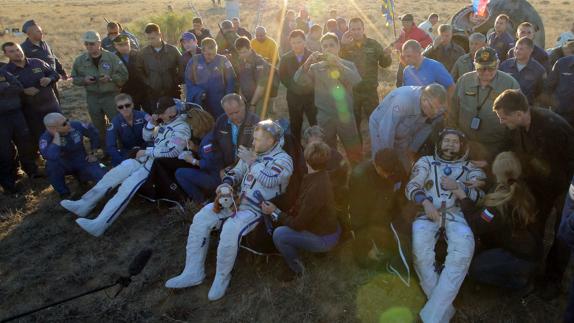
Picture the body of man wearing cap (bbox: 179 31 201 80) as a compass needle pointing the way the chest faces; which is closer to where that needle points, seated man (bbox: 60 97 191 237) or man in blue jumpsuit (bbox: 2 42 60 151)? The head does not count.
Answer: the seated man

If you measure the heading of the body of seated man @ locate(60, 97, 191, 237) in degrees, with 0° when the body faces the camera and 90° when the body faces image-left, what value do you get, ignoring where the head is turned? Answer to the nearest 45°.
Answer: approximately 45°

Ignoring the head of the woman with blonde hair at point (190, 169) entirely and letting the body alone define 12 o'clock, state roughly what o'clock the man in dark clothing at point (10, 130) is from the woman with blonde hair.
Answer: The man in dark clothing is roughly at 1 o'clock from the woman with blonde hair.

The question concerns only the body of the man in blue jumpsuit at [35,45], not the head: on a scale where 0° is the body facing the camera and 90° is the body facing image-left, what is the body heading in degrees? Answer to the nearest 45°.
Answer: approximately 315°

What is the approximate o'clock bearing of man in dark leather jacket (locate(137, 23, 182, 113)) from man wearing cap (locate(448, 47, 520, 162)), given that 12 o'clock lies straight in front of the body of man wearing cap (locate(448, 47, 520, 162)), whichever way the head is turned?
man in dark leather jacket (locate(137, 23, 182, 113)) is roughly at 3 o'clock from man wearing cap (locate(448, 47, 520, 162)).

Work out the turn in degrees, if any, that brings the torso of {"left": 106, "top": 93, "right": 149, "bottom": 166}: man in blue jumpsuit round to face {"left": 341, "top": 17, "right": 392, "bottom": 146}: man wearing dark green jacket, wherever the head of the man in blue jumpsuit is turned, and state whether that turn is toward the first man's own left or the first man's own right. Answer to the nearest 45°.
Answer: approximately 90° to the first man's own left

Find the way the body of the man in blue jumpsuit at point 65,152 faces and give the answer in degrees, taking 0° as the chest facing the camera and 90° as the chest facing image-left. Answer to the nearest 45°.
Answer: approximately 315°

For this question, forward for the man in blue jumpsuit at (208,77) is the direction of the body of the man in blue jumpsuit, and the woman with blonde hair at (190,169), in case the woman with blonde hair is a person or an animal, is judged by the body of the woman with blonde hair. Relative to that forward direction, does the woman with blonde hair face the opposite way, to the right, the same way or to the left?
to the right

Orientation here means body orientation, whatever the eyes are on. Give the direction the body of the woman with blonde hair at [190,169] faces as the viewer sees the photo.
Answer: to the viewer's left
